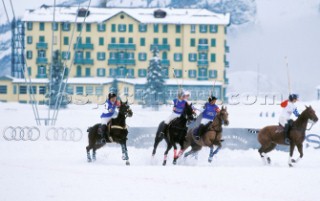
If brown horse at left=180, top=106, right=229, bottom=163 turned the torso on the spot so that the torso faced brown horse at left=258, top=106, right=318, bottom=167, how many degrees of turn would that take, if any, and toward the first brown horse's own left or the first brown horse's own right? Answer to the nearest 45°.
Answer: approximately 45° to the first brown horse's own left

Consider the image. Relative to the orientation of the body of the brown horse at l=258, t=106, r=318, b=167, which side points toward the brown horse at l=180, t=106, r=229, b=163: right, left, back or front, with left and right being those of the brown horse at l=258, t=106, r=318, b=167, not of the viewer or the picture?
back

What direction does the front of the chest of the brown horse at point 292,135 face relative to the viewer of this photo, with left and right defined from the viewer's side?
facing to the right of the viewer

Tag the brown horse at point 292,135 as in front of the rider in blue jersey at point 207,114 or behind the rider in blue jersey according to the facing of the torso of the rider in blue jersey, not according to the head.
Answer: in front

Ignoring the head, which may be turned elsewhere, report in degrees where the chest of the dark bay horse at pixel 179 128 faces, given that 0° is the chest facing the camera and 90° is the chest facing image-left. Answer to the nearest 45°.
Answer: approximately 315°

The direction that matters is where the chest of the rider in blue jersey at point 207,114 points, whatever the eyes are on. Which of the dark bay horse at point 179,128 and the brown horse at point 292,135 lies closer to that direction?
the brown horse

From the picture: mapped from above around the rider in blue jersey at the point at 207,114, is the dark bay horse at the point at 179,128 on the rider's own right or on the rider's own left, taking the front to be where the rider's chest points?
on the rider's own right

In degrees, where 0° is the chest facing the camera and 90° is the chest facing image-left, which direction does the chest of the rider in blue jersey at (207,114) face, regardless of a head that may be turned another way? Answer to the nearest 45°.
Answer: approximately 315°

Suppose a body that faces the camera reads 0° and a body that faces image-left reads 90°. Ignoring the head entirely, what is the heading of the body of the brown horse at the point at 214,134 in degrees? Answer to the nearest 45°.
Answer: approximately 315°
